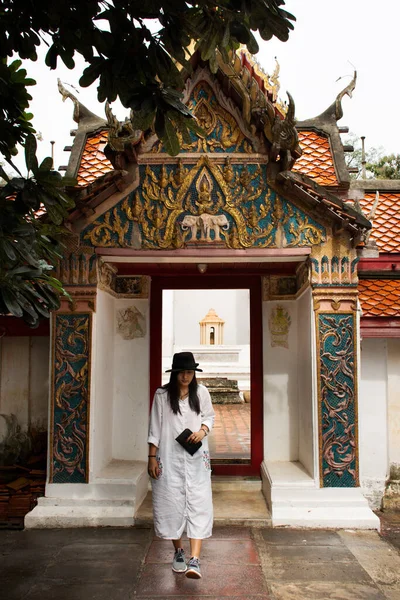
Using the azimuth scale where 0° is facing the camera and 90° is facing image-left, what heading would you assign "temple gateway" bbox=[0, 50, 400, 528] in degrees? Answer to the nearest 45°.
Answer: approximately 0°

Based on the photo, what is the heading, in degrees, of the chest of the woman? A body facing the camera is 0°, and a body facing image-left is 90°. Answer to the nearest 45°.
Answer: approximately 0°

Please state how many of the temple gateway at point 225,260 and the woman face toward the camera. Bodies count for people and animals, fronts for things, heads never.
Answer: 2
